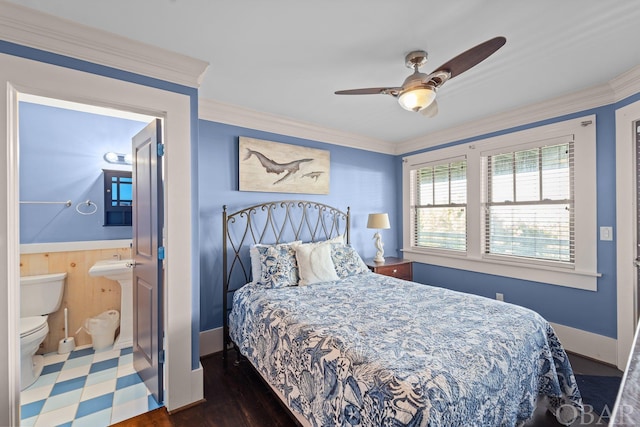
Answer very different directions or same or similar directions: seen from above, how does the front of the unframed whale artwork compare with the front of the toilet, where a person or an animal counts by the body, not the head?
same or similar directions

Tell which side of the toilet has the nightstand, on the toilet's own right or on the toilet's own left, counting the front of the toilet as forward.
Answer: on the toilet's own left

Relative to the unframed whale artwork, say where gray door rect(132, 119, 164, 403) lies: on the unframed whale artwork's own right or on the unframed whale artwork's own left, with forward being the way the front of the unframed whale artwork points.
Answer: on the unframed whale artwork's own right

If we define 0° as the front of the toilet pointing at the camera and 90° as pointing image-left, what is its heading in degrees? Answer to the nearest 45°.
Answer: approximately 0°

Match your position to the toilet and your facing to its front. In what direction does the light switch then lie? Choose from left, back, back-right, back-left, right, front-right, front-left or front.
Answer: front-left

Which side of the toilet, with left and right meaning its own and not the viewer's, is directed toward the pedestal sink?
left

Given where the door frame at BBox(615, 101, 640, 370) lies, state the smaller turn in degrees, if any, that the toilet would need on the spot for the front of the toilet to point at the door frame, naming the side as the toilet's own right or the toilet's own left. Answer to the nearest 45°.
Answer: approximately 45° to the toilet's own left

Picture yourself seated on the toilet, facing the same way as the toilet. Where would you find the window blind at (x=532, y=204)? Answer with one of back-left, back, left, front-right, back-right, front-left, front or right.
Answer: front-left

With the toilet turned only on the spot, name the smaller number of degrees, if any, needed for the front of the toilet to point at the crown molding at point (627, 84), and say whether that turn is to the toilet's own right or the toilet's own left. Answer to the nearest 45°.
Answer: approximately 45° to the toilet's own left

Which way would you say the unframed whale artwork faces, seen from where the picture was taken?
facing the viewer and to the right of the viewer

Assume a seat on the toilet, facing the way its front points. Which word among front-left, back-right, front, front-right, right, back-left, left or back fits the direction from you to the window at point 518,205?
front-left

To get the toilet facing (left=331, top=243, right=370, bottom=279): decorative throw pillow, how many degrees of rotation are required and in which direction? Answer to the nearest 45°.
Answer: approximately 45° to its left

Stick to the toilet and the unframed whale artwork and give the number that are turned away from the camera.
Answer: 0
